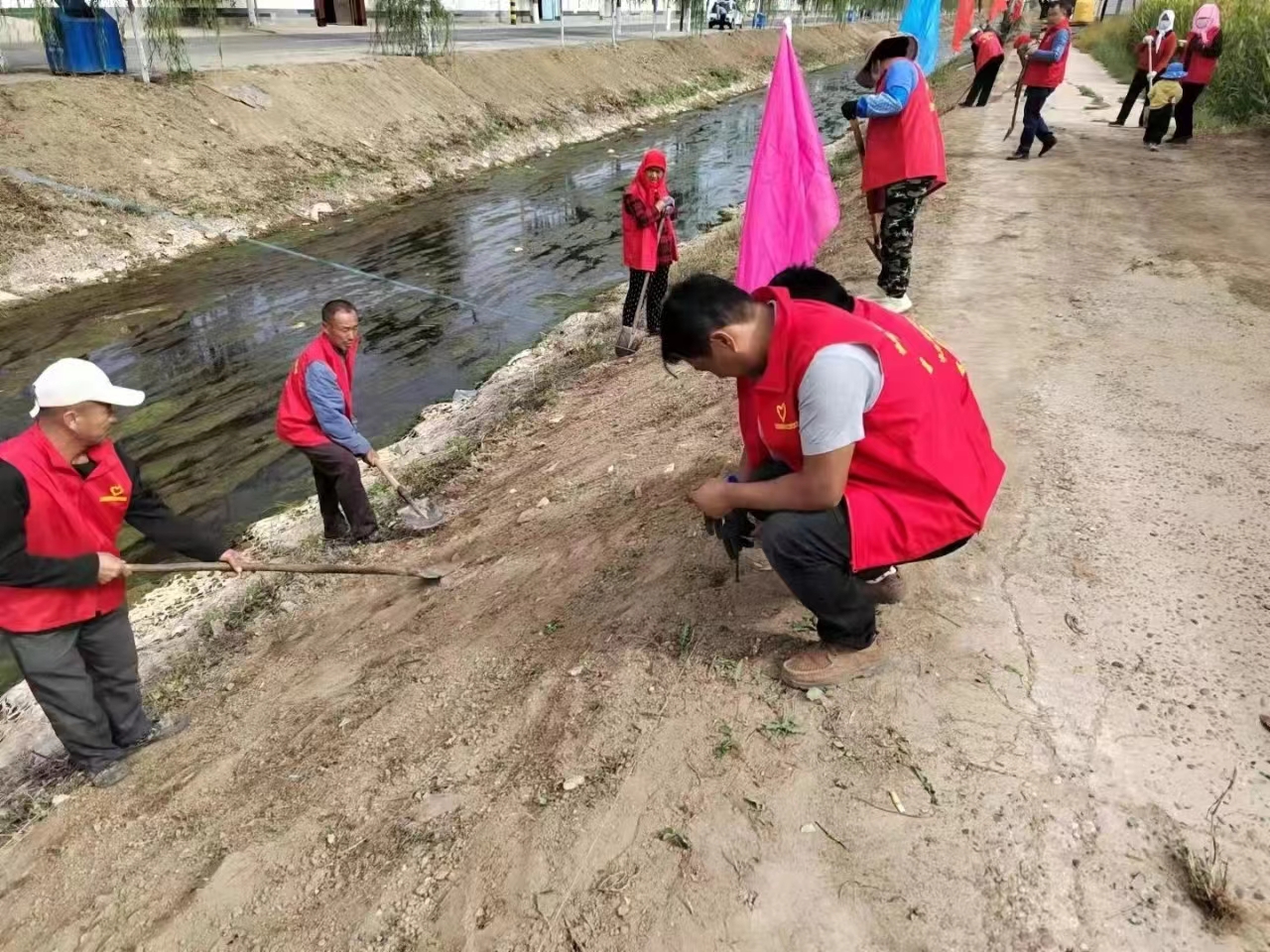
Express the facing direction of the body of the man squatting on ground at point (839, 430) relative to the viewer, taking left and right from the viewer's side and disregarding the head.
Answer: facing to the left of the viewer

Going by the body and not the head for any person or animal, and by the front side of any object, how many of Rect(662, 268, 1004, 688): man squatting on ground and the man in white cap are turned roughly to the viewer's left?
1

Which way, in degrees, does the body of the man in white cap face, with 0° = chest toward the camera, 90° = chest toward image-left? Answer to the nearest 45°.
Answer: approximately 315°

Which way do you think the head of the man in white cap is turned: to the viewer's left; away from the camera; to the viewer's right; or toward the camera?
to the viewer's right

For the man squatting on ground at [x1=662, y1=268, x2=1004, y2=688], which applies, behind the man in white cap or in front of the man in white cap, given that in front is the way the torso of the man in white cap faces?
in front

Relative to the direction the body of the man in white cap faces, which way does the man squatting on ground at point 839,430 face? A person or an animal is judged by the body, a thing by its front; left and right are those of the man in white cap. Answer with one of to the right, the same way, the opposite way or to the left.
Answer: the opposite way

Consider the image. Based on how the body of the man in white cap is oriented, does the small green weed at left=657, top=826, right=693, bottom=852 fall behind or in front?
in front

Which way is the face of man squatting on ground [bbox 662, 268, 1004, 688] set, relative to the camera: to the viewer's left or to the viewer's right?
to the viewer's left

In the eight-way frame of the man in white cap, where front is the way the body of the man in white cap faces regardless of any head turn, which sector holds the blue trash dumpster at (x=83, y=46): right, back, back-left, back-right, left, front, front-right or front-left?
back-left

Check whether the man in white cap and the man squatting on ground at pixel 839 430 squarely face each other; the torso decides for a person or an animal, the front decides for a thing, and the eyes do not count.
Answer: yes

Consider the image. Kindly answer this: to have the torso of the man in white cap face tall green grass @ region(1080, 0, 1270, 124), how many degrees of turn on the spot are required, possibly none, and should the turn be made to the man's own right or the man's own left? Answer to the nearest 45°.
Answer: approximately 45° to the man's own left

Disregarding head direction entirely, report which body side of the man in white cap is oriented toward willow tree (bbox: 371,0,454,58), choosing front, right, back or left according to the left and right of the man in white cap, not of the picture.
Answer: left

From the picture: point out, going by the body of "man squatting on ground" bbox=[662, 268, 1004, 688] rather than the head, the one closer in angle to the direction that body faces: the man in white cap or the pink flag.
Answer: the man in white cap
